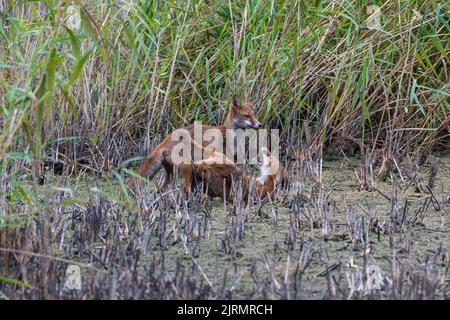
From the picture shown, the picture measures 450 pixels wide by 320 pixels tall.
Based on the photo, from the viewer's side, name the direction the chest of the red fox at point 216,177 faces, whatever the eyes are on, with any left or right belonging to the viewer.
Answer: facing to the right of the viewer
